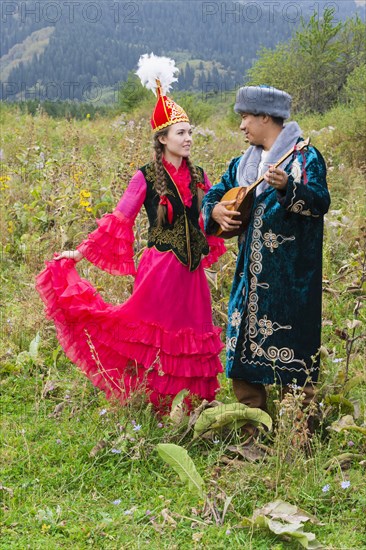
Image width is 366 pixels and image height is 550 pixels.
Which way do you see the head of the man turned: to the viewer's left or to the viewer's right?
to the viewer's left

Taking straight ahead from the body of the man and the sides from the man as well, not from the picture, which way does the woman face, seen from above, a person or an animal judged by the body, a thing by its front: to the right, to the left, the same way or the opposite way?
to the left

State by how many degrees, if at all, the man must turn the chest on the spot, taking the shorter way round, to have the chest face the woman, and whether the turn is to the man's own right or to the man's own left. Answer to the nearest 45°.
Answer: approximately 90° to the man's own right

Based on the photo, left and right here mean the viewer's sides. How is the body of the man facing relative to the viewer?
facing the viewer and to the left of the viewer

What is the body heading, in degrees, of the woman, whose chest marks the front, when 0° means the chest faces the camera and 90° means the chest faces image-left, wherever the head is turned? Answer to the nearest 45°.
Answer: approximately 315°

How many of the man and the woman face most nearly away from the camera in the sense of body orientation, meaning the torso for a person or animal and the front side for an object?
0

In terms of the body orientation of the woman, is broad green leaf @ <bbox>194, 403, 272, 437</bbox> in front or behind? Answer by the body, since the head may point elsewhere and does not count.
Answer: in front
